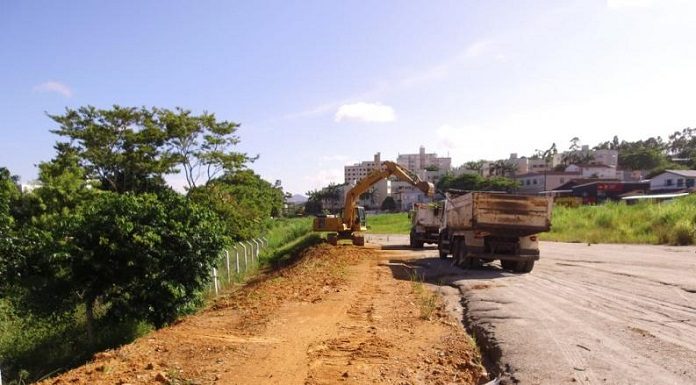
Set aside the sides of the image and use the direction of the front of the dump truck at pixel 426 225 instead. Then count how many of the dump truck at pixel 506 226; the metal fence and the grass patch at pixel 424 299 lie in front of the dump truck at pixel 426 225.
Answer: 0

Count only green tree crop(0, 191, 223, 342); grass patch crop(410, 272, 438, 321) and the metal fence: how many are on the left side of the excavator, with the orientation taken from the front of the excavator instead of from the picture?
0

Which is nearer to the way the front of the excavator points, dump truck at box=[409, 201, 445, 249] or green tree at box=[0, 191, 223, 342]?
the dump truck

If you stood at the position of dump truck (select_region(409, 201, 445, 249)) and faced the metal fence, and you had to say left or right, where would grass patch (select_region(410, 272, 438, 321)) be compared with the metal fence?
left

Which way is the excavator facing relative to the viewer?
to the viewer's right

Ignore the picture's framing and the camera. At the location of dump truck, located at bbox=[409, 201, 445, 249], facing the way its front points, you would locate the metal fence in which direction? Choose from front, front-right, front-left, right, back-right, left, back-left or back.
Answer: back-left

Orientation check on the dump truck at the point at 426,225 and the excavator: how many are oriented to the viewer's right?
1

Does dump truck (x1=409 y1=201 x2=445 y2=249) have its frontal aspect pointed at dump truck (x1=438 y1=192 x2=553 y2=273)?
no

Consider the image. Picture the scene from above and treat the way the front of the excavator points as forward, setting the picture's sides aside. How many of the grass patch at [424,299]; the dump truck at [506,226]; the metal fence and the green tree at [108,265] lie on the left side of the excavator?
0

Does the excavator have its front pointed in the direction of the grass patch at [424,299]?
no

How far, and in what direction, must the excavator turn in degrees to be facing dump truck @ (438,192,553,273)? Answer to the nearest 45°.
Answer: approximately 45° to its right

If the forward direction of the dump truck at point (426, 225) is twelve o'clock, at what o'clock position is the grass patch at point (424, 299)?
The grass patch is roughly at 6 o'clock from the dump truck.

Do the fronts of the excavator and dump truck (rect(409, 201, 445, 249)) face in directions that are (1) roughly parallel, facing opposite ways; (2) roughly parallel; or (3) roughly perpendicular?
roughly perpendicular

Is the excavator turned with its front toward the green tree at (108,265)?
no
